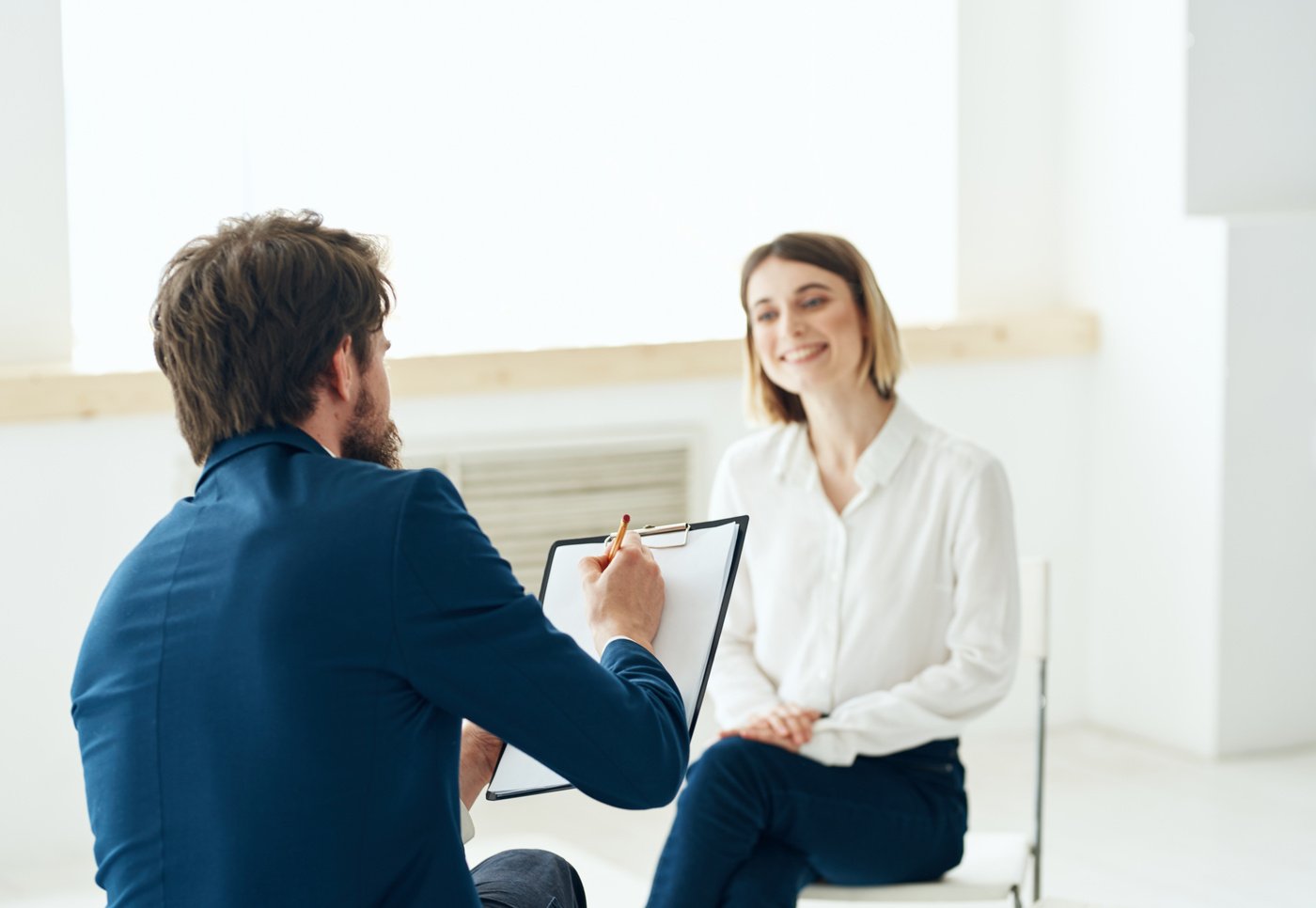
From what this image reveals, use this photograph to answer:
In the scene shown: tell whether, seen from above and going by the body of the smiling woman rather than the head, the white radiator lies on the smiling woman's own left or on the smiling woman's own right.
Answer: on the smiling woman's own right

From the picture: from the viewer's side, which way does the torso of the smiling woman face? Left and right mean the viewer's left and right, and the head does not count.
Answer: facing the viewer and to the left of the viewer

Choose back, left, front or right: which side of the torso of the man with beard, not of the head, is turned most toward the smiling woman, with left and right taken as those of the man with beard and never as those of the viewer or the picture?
front

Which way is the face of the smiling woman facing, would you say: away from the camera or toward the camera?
toward the camera

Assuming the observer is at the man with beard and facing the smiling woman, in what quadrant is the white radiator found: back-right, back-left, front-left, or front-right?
front-left

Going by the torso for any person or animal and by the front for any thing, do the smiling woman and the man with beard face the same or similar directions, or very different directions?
very different directions

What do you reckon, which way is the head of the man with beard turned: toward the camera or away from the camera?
away from the camera

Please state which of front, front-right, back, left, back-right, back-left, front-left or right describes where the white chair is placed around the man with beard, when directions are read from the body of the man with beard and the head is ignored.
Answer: front

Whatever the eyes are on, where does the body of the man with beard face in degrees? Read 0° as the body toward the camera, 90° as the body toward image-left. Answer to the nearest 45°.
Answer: approximately 225°

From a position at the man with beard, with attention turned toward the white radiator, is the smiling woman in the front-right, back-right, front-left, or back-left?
front-right
